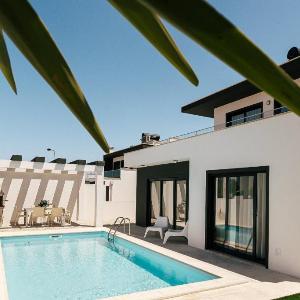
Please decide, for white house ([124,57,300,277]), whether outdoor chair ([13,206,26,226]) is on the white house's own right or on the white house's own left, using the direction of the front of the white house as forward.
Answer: on the white house's own right

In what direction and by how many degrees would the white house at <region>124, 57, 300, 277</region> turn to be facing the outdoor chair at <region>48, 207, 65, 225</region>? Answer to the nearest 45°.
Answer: approximately 90° to its right

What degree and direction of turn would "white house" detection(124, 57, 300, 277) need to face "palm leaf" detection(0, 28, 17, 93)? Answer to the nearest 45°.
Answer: approximately 45° to its left

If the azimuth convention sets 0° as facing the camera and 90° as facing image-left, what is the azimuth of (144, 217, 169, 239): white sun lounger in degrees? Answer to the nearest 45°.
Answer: approximately 45°

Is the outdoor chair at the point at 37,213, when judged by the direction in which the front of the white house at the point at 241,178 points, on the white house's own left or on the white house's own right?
on the white house's own right

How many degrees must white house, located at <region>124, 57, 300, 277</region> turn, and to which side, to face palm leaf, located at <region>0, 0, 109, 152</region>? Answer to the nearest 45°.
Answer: approximately 45° to its left

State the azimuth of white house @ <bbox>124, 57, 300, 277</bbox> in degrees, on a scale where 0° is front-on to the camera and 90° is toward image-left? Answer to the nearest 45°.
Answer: approximately 45°
